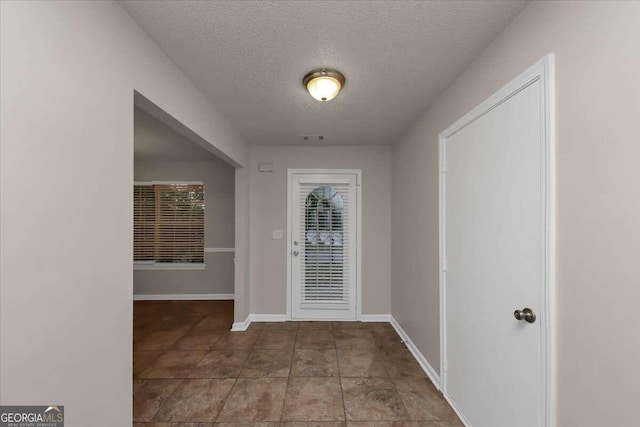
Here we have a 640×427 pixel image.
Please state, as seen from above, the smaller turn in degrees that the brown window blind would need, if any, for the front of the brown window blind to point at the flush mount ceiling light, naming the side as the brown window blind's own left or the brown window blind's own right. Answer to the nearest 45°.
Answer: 0° — it already faces it

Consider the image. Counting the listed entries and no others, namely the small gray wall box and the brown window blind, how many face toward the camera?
2

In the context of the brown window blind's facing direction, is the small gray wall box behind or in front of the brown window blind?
in front

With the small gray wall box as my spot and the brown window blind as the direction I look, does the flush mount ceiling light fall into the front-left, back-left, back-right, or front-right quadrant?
back-left

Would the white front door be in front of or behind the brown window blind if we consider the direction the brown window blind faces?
in front

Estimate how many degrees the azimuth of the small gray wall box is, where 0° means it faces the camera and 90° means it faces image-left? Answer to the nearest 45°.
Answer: approximately 0°

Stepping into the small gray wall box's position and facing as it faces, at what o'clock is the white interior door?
The white interior door is roughly at 11 o'clock from the small gray wall box.

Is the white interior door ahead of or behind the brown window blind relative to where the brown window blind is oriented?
ahead

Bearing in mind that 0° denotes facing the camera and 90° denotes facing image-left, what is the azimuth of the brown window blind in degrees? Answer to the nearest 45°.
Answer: approximately 0°
